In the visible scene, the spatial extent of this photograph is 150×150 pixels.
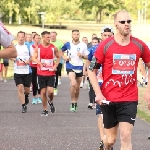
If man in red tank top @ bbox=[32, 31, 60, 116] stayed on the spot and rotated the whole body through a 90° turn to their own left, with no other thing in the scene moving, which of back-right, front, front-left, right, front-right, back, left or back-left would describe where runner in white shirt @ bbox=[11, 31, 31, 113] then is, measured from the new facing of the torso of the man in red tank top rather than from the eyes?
back-left

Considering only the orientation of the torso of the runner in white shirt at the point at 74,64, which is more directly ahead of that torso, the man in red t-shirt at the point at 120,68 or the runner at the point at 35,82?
the man in red t-shirt

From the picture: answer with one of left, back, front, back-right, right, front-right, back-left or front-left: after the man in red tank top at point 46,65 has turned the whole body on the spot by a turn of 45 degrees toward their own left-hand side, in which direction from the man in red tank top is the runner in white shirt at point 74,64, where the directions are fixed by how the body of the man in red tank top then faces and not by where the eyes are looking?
left

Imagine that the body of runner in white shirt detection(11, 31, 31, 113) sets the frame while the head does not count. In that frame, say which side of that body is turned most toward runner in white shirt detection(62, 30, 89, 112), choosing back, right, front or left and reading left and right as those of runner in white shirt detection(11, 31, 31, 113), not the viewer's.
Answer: left

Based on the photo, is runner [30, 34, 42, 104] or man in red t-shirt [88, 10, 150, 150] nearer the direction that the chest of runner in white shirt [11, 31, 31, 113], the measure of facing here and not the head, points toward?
the man in red t-shirt

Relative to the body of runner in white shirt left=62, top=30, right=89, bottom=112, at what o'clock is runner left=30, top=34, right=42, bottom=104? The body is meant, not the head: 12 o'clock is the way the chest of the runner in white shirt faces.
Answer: The runner is roughly at 5 o'clock from the runner in white shirt.

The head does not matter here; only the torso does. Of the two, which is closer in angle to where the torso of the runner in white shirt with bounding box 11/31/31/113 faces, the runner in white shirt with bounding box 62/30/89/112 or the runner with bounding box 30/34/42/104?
the runner in white shirt

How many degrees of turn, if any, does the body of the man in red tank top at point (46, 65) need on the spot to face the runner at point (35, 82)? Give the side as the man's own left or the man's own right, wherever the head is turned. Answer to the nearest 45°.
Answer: approximately 180°

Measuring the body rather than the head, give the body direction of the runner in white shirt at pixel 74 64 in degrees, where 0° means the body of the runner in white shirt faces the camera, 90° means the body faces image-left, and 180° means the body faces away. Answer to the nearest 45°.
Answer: approximately 0°

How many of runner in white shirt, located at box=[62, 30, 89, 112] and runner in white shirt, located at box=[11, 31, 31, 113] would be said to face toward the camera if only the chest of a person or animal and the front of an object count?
2

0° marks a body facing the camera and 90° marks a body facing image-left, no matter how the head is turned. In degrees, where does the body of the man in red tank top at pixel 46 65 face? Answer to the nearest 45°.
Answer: approximately 0°

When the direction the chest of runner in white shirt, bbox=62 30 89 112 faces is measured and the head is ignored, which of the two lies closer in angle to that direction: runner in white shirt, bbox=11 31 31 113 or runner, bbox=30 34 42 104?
the runner in white shirt
